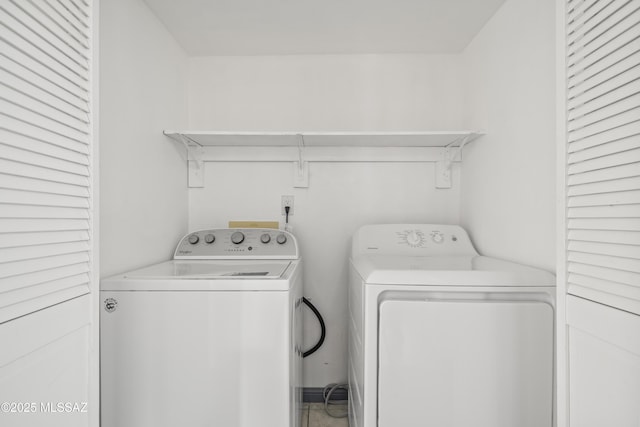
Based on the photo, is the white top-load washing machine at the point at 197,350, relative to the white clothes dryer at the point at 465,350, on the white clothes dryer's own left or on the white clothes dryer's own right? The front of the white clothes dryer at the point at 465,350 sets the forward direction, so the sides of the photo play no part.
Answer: on the white clothes dryer's own right

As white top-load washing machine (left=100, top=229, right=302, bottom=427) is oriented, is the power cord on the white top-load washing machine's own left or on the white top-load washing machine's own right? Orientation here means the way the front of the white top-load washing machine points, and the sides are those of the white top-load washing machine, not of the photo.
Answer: on the white top-load washing machine's own left

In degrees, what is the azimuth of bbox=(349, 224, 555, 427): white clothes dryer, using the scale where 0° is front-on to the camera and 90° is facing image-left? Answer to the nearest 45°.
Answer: approximately 0°

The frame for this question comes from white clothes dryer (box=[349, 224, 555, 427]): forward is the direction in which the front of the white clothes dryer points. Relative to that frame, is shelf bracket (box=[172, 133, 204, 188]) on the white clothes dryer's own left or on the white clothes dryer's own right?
on the white clothes dryer's own right

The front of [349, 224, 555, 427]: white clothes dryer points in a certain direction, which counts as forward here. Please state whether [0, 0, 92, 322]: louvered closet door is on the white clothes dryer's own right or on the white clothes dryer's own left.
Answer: on the white clothes dryer's own right

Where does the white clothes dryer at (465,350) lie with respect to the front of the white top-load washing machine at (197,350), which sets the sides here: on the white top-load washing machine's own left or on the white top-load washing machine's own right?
on the white top-load washing machine's own left

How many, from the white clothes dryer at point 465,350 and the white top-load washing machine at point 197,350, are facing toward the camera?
2
